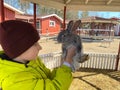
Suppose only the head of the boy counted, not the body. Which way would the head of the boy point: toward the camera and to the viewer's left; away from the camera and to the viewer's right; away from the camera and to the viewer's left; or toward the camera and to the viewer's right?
away from the camera and to the viewer's right

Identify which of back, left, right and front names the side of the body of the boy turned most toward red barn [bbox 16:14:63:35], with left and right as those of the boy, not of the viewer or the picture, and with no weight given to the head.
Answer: left

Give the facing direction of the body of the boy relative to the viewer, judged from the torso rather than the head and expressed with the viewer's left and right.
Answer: facing to the right of the viewer
